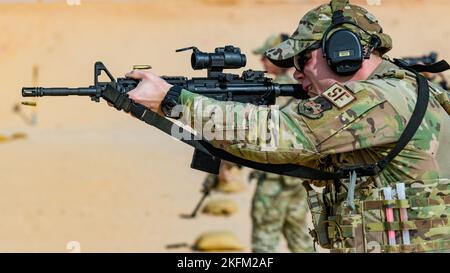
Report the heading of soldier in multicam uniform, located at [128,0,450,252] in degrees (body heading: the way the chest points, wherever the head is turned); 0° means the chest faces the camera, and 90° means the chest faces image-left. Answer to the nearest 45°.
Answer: approximately 90°

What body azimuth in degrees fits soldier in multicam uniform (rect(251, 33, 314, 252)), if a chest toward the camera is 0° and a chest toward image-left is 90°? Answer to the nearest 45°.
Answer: approximately 90°

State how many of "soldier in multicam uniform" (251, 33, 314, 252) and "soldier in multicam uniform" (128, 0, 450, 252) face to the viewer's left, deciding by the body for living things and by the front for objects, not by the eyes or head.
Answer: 2

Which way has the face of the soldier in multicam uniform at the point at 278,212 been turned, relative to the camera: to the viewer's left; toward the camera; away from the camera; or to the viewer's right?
to the viewer's left

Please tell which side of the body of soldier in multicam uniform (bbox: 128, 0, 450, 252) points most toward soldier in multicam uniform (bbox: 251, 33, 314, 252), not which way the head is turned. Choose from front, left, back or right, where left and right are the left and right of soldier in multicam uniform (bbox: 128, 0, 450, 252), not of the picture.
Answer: right

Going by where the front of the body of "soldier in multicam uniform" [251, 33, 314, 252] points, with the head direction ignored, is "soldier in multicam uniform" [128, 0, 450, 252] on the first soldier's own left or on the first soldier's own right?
on the first soldier's own left
